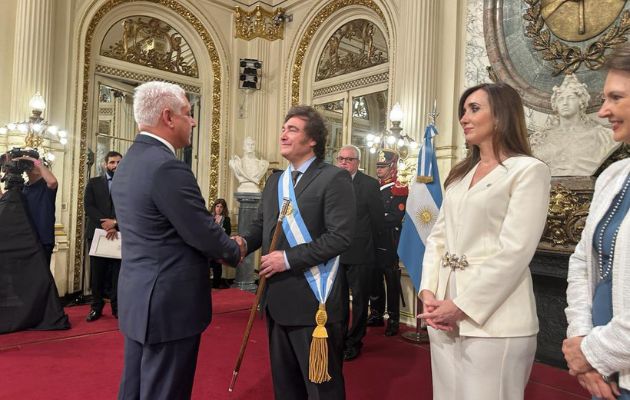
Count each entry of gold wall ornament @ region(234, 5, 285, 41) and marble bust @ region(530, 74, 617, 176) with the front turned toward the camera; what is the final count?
2

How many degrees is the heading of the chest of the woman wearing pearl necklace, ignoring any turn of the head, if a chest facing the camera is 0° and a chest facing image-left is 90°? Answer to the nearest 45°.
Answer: approximately 45°

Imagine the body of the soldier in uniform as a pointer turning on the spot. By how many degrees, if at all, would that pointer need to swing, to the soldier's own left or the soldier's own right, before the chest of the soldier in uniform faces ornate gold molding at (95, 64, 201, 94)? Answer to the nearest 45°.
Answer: approximately 45° to the soldier's own right

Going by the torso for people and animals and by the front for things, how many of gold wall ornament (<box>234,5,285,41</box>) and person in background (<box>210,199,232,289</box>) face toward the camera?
2

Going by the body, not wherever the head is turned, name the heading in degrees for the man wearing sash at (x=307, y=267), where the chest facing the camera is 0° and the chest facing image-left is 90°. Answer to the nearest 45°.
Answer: approximately 45°

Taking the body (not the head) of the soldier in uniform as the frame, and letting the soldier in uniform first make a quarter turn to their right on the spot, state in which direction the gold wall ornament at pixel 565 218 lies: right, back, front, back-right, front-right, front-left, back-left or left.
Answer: back

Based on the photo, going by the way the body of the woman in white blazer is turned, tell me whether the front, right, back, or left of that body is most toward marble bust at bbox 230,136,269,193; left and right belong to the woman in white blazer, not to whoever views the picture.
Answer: right

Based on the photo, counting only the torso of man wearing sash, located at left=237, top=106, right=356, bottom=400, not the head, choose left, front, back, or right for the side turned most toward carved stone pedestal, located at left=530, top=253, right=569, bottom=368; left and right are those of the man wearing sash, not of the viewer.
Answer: back
